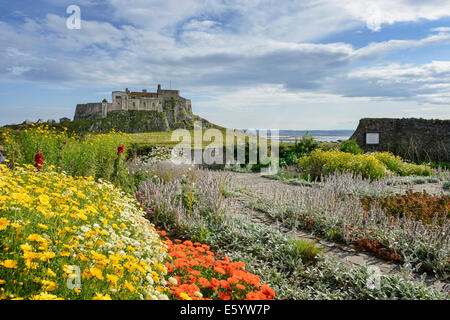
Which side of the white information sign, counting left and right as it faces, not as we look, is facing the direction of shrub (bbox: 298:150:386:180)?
front

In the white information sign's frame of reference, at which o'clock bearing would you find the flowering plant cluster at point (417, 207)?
The flowering plant cluster is roughly at 12 o'clock from the white information sign.

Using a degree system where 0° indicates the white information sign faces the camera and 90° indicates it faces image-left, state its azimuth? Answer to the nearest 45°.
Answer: approximately 0°

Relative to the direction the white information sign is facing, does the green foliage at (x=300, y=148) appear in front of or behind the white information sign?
in front

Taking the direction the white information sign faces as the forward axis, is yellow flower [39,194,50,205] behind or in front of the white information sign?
in front

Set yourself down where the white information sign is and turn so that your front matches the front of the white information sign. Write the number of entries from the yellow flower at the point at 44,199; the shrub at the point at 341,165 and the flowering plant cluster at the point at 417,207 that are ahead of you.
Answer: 3

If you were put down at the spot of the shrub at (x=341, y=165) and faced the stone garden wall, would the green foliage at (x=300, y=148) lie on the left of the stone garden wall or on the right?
left
